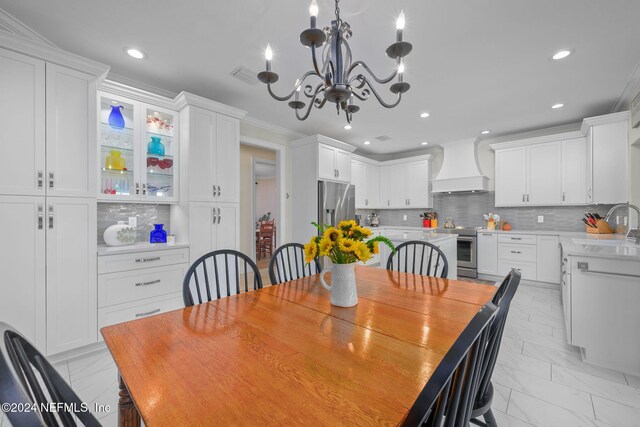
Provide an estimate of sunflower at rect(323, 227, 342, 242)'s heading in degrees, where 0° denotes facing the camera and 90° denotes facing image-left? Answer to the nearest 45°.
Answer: approximately 0°

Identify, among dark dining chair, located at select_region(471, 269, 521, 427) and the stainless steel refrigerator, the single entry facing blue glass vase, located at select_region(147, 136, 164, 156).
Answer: the dark dining chair

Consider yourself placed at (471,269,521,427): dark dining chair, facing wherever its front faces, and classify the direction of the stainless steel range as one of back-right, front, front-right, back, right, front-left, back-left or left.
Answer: right

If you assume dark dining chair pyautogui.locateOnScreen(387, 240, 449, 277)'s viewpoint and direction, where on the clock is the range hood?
The range hood is roughly at 5 o'clock from the dark dining chair.

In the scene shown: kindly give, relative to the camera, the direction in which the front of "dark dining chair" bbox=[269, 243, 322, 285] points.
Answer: facing the viewer and to the right of the viewer

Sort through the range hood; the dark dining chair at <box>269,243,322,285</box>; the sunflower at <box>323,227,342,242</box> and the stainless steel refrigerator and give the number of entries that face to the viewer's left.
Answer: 0

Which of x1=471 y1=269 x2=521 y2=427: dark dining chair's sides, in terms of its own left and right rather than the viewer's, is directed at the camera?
left

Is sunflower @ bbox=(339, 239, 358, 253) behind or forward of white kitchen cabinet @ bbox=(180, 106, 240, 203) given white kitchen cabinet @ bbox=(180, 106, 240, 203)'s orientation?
forward

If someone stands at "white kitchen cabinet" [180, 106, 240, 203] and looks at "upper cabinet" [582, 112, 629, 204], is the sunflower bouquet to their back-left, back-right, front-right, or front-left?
front-right

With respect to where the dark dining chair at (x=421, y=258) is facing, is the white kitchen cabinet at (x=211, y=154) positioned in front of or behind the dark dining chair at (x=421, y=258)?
in front

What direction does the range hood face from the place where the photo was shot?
facing the viewer

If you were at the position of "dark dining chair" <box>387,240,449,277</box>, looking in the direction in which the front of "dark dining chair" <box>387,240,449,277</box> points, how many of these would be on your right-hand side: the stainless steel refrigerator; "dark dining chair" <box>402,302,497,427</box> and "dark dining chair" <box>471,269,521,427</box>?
1
